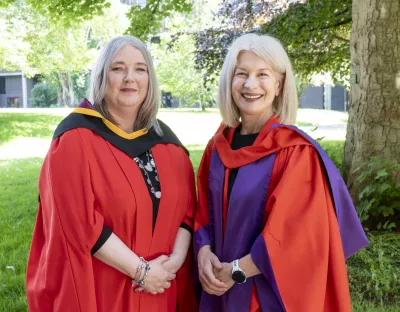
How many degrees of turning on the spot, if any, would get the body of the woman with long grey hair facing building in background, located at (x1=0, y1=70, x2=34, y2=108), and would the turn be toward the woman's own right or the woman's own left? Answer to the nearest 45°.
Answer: approximately 135° to the woman's own left

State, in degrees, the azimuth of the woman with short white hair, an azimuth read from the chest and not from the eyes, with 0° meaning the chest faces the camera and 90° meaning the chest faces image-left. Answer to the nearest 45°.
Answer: approximately 45°

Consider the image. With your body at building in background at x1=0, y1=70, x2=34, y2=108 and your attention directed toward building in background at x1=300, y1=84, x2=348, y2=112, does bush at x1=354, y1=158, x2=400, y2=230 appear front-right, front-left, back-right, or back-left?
front-right

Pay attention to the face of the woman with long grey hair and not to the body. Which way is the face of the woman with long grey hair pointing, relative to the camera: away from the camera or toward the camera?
toward the camera

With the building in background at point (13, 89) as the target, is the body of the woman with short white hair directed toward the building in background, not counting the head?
no

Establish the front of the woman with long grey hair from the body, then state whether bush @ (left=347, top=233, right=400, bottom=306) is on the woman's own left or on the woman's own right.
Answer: on the woman's own left

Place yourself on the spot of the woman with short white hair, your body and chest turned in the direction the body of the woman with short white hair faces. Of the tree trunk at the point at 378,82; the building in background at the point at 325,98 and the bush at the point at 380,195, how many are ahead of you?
0

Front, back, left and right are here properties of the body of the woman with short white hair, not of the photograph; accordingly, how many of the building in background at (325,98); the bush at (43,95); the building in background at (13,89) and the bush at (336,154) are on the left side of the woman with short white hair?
0

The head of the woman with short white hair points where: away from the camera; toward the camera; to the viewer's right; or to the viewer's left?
toward the camera

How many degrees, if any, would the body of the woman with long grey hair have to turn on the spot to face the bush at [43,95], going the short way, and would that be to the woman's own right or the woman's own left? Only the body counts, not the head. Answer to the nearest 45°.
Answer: approximately 135° to the woman's own left

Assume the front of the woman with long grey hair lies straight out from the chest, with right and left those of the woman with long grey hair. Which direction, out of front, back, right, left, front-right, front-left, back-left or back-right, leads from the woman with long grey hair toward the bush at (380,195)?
left

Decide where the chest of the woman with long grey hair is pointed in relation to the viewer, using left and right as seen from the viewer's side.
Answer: facing the viewer and to the right of the viewer

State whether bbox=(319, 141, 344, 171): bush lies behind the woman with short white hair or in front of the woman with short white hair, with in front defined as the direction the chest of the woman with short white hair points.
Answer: behind

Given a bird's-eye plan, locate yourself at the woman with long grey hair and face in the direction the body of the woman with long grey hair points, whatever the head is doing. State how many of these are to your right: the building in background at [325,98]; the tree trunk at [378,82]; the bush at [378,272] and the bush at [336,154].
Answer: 0

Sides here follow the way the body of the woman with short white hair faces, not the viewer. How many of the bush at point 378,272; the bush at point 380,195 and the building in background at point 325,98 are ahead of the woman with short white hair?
0

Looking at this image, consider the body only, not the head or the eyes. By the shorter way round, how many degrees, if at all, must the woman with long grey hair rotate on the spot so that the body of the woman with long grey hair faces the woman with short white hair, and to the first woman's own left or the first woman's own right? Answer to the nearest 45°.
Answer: approximately 45° to the first woman's own left

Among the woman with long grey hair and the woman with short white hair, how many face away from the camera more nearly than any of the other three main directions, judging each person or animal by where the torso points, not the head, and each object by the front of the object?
0

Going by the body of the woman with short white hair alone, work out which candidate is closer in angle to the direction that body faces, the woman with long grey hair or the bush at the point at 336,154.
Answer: the woman with long grey hair
